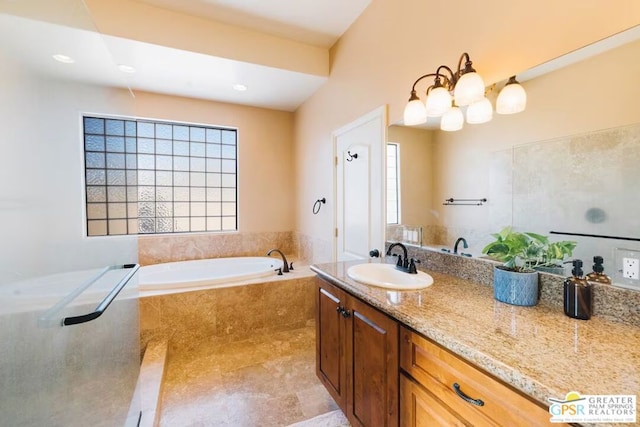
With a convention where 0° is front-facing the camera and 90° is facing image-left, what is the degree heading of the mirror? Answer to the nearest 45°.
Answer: approximately 45°

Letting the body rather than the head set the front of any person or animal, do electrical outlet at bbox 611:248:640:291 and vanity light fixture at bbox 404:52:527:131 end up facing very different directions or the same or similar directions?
same or similar directions

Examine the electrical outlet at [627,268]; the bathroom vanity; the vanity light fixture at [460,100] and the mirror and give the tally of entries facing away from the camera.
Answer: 0

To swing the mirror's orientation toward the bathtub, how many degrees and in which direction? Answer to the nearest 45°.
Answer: approximately 45° to its right

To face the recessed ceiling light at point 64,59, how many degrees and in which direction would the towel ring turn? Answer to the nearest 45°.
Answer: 0° — it already faces it

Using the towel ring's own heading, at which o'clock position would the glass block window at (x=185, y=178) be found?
The glass block window is roughly at 2 o'clock from the towel ring.

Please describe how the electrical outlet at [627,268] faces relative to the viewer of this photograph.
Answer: facing the viewer and to the left of the viewer

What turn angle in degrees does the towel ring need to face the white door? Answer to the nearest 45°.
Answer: approximately 90° to its left
